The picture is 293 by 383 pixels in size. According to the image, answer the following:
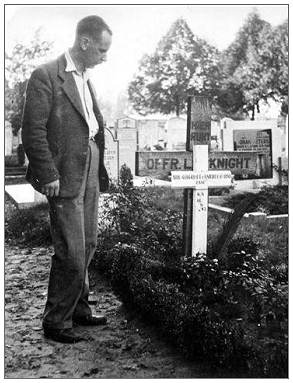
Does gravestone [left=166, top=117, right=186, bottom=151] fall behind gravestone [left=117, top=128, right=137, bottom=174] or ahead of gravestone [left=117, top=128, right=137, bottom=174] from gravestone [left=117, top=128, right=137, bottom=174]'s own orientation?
behind

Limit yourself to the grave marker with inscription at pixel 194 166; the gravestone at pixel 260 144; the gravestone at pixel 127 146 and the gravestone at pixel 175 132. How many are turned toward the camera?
4

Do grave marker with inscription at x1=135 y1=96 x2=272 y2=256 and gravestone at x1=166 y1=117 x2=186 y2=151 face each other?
no

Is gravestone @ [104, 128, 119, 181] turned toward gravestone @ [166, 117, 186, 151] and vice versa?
no

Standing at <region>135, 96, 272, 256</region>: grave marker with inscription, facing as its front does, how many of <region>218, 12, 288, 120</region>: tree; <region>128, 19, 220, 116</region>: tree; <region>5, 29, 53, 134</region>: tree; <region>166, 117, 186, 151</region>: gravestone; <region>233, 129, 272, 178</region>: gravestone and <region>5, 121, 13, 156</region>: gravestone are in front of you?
0

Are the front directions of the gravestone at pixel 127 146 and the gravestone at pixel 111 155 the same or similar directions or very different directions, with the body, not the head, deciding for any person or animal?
same or similar directions

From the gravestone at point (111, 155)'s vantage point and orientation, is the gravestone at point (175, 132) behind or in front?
behind

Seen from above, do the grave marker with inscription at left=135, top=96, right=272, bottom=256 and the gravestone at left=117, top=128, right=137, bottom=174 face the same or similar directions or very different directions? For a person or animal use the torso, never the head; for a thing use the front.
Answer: same or similar directions

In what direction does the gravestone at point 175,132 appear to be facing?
toward the camera

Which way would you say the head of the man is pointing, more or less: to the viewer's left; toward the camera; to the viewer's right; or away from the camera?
to the viewer's right

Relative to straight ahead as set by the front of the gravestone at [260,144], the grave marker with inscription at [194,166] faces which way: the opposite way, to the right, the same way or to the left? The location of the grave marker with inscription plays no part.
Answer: the same way

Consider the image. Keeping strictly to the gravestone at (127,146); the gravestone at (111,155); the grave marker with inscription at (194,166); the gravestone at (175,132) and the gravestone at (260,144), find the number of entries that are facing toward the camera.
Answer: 5

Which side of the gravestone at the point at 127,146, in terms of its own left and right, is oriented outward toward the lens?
front

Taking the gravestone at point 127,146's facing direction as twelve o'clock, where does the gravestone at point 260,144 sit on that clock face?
the gravestone at point 260,144 is roughly at 9 o'clock from the gravestone at point 127,146.

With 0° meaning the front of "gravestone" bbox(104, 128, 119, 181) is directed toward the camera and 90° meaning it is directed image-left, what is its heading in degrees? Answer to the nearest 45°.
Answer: approximately 0°
